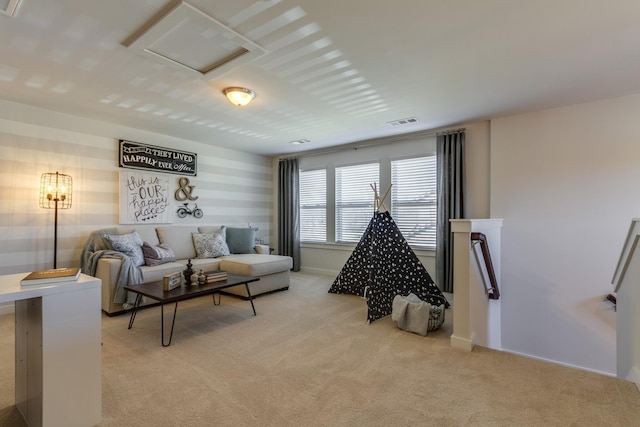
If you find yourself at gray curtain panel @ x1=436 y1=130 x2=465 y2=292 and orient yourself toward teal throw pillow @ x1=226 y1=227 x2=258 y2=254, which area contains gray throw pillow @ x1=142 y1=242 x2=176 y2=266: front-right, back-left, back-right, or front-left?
front-left

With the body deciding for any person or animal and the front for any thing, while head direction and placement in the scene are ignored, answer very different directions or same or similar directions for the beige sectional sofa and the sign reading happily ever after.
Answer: same or similar directions

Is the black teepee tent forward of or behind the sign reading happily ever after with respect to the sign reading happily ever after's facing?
forward

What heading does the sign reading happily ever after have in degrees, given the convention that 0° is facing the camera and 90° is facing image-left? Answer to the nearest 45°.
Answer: approximately 315°

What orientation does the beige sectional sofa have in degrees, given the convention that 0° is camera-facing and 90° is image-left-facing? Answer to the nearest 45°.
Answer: approximately 315°

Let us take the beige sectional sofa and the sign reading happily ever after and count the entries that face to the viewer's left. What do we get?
0

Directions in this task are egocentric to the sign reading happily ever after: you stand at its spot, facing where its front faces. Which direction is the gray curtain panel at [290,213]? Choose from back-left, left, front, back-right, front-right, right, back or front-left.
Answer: front-left

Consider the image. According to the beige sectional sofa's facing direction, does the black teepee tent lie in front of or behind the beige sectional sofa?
in front
